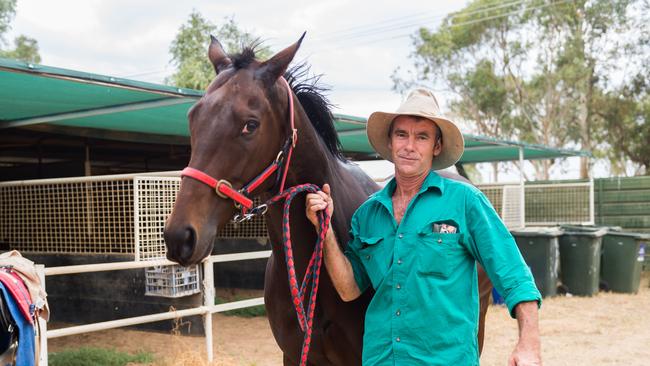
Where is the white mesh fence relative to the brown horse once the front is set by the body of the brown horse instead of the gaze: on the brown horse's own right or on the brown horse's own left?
on the brown horse's own right

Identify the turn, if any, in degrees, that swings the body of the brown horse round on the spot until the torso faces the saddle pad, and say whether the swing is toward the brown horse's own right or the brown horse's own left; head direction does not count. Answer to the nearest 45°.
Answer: approximately 45° to the brown horse's own right

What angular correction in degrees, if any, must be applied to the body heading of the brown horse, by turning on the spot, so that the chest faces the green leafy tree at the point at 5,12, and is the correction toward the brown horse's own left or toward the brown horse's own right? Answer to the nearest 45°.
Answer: approximately 90° to the brown horse's own right

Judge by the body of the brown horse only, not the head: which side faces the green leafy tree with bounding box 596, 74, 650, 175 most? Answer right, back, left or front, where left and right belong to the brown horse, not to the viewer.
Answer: back

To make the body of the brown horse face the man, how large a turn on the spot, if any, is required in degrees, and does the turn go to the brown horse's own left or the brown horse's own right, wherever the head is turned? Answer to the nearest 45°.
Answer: approximately 135° to the brown horse's own left

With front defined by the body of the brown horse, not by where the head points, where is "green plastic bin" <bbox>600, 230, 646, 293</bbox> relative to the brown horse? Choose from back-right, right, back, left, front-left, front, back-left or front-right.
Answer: back

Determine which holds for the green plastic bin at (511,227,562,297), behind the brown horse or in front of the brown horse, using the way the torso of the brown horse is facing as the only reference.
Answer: behind

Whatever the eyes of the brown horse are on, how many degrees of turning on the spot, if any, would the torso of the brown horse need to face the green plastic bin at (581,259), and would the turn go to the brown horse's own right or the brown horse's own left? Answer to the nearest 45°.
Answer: approximately 180°

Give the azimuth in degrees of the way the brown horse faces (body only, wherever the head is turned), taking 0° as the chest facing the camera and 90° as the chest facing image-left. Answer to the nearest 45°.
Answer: approximately 45°

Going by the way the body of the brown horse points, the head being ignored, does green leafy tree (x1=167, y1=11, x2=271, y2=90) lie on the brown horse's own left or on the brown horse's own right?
on the brown horse's own right
